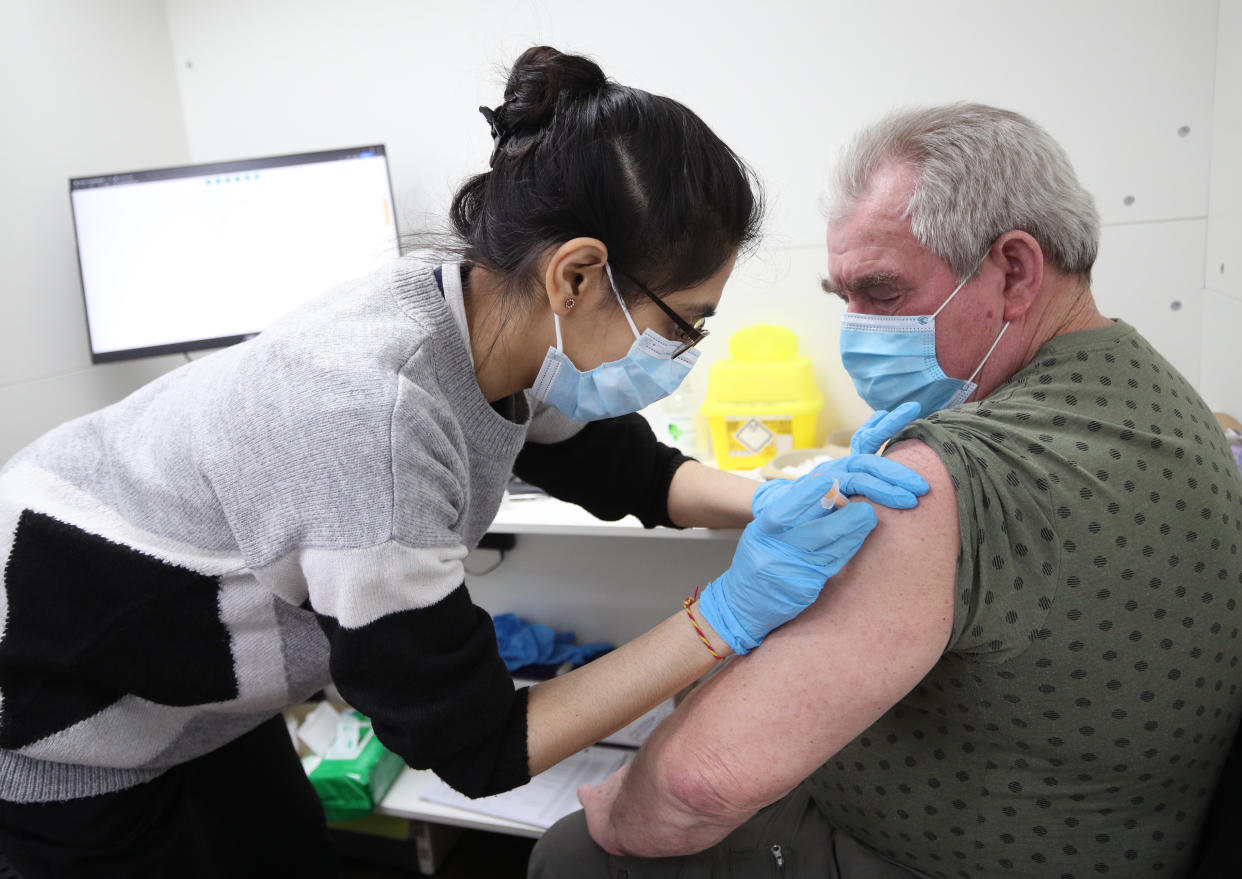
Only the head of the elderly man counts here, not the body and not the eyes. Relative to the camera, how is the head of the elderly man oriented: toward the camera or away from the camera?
toward the camera

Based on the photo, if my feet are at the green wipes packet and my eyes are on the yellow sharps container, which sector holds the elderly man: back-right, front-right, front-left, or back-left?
front-right

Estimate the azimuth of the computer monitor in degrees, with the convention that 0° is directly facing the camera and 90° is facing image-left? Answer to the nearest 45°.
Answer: approximately 0°

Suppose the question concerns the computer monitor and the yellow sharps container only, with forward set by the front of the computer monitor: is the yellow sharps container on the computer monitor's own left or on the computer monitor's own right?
on the computer monitor's own left

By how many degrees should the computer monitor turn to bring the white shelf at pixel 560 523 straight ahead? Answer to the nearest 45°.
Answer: approximately 45° to its left
